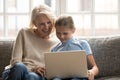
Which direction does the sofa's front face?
toward the camera

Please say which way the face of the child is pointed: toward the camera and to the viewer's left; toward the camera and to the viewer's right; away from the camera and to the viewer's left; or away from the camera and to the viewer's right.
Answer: toward the camera and to the viewer's left

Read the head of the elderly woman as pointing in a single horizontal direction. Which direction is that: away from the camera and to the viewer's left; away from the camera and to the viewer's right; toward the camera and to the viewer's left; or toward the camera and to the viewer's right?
toward the camera and to the viewer's right
